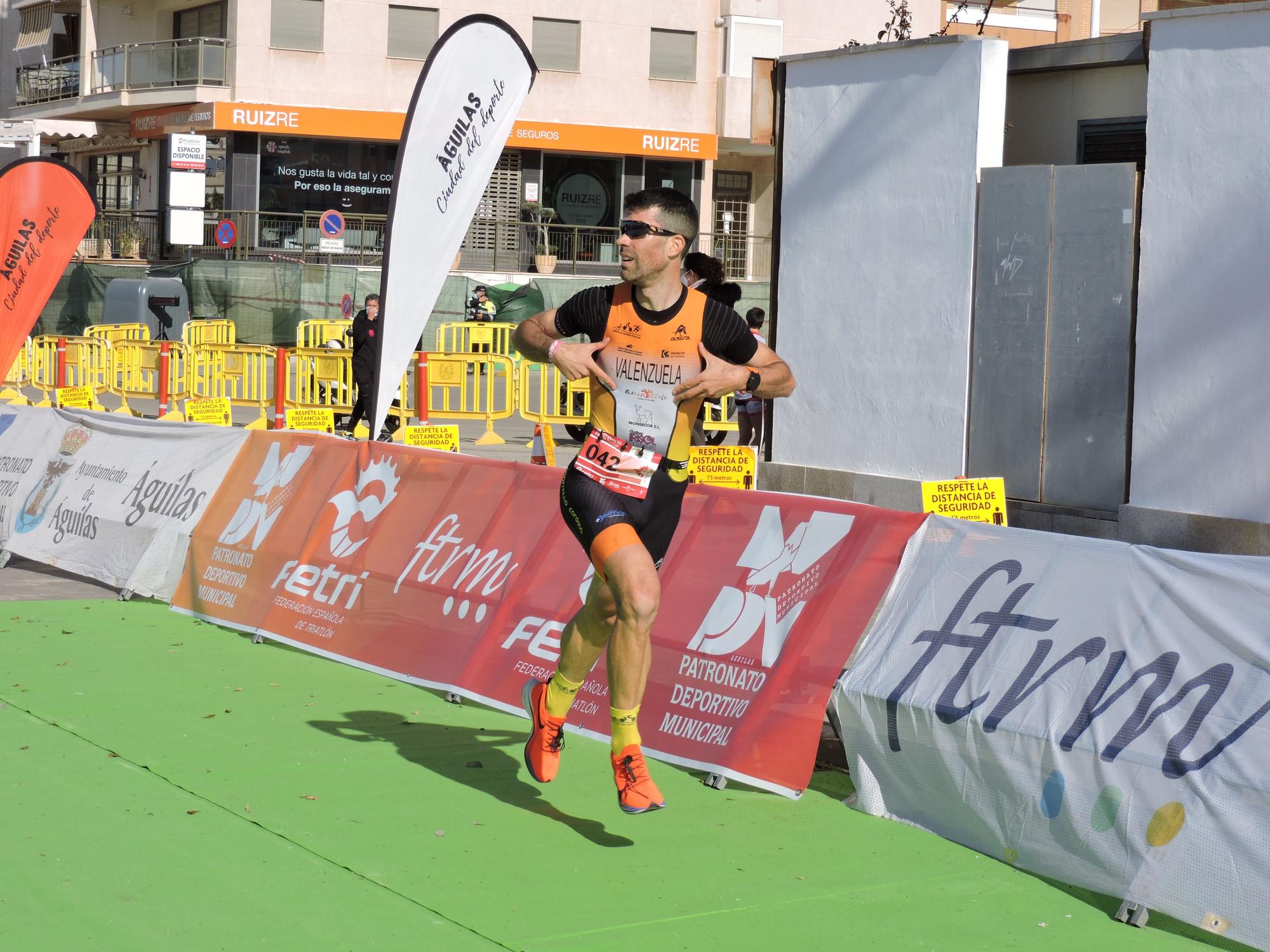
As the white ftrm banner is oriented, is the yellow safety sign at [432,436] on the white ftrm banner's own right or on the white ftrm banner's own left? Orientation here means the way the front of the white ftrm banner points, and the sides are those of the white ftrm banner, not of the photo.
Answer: on the white ftrm banner's own right

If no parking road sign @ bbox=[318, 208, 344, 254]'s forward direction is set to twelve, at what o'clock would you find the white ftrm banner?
The white ftrm banner is roughly at 12 o'clock from the no parking road sign.

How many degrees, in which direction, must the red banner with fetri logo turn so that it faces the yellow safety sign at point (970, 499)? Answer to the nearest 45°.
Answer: approximately 135° to its left

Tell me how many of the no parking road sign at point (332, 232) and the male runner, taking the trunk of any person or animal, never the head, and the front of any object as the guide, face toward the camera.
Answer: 2

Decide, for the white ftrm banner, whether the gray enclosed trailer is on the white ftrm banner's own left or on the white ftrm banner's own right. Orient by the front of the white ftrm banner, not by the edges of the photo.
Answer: on the white ftrm banner's own right

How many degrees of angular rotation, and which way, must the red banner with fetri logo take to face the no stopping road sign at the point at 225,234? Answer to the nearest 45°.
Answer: approximately 135° to its right

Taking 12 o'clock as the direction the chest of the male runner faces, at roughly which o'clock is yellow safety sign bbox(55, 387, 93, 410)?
The yellow safety sign is roughly at 5 o'clock from the male runner.

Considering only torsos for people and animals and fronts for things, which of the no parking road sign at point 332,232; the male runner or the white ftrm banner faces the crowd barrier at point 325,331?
the no parking road sign

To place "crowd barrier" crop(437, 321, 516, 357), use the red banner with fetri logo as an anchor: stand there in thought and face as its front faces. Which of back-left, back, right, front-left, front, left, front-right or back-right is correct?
back-right

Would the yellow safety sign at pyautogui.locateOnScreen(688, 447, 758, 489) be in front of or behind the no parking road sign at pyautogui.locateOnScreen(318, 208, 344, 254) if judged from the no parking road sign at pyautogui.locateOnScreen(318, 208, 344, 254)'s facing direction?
in front

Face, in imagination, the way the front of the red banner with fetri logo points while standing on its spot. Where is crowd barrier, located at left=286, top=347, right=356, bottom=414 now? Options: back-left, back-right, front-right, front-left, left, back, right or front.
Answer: back-right

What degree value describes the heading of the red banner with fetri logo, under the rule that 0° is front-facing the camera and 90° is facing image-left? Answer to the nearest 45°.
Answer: approximately 45°
